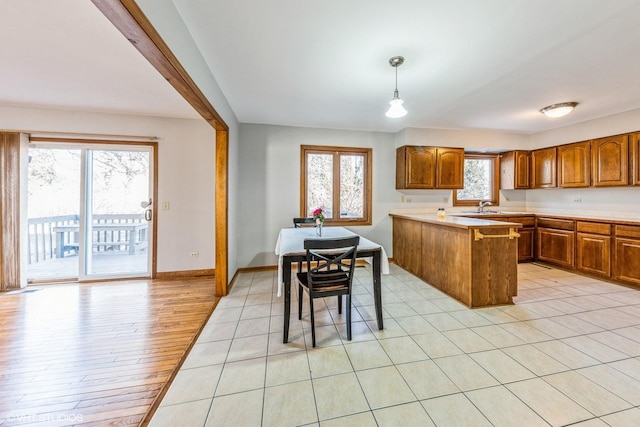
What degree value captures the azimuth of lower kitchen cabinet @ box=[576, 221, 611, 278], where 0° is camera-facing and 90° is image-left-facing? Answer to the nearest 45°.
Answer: approximately 45°

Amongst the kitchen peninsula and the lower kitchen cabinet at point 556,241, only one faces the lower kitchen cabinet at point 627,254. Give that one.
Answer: the kitchen peninsula

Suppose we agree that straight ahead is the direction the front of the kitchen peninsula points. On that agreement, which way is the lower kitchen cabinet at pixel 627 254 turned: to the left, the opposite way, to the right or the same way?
the opposite way

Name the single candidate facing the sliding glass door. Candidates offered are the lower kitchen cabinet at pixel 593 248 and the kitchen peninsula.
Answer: the lower kitchen cabinet

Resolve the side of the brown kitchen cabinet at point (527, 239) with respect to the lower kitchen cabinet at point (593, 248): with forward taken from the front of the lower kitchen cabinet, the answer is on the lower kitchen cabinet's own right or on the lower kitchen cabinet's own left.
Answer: on the lower kitchen cabinet's own right

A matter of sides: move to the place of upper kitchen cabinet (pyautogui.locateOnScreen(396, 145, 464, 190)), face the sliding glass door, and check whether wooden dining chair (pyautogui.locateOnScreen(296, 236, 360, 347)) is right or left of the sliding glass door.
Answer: left

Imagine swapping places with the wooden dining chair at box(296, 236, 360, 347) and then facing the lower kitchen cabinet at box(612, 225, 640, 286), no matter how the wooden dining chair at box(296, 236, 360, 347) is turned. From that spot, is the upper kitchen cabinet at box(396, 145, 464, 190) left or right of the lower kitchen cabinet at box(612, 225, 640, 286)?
left

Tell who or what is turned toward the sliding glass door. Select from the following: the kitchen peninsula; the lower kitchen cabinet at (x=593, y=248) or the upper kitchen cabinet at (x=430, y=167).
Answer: the lower kitchen cabinet

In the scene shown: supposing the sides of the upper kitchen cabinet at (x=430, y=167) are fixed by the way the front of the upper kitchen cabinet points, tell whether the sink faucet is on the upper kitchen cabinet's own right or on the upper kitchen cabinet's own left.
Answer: on the upper kitchen cabinet's own left
